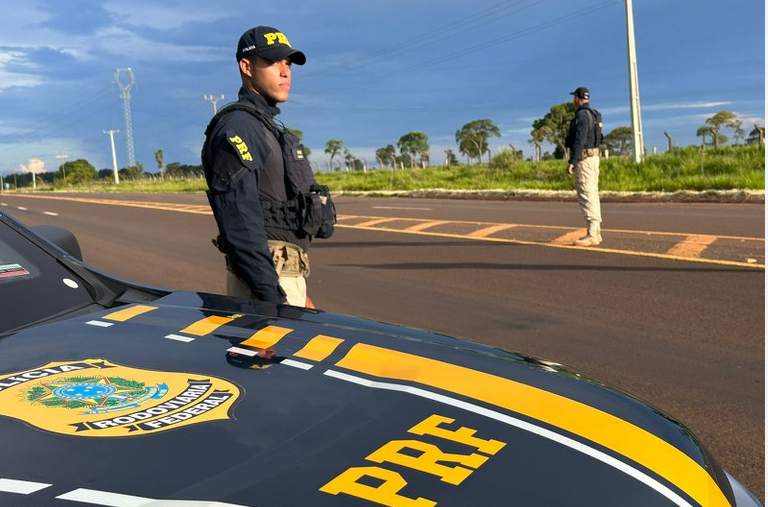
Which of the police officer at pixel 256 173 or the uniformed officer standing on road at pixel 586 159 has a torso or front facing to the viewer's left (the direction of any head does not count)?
the uniformed officer standing on road

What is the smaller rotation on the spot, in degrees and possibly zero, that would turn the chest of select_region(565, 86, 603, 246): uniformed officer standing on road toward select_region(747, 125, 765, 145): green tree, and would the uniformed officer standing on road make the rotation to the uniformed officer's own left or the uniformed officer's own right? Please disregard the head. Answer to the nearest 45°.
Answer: approximately 90° to the uniformed officer's own right

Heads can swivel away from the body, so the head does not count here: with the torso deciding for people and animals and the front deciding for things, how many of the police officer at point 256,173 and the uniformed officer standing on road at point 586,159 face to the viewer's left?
1

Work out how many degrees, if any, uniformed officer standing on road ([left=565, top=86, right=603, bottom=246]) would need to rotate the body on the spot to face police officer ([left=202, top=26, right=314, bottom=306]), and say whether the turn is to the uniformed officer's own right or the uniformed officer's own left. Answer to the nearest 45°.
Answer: approximately 90° to the uniformed officer's own left

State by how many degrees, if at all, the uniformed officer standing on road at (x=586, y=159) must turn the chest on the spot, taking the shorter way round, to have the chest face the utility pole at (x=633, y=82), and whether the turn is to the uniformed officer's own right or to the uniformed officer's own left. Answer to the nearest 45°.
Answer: approximately 90° to the uniformed officer's own right

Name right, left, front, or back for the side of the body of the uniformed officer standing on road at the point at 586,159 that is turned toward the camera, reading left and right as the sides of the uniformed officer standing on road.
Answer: left

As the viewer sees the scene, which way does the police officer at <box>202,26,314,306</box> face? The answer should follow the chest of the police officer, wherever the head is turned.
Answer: to the viewer's right

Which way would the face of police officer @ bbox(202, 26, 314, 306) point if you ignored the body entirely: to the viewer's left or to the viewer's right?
to the viewer's right
